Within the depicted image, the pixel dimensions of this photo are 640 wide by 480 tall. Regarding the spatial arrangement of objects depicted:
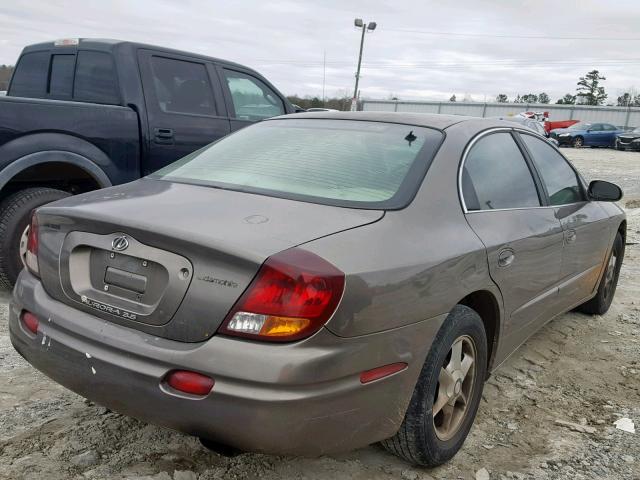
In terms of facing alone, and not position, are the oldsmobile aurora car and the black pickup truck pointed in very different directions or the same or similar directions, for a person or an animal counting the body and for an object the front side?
same or similar directions

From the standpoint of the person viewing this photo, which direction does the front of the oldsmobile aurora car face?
facing away from the viewer and to the right of the viewer

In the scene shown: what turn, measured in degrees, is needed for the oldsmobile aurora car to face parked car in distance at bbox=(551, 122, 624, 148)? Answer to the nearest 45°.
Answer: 0° — it already faces it

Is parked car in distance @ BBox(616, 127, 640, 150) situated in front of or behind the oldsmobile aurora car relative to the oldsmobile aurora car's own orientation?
in front

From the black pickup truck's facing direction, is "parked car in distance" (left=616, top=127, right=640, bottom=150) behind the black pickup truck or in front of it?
in front

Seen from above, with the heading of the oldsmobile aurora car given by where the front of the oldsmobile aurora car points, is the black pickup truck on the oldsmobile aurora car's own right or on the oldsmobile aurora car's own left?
on the oldsmobile aurora car's own left

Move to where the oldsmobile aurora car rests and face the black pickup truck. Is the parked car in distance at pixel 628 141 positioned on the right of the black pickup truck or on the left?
right

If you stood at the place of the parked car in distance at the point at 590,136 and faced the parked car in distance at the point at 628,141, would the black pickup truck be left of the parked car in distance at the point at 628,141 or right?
right

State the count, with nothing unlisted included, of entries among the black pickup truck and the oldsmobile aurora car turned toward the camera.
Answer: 0

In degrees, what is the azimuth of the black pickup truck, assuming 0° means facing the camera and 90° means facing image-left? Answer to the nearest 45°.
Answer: approximately 225°
